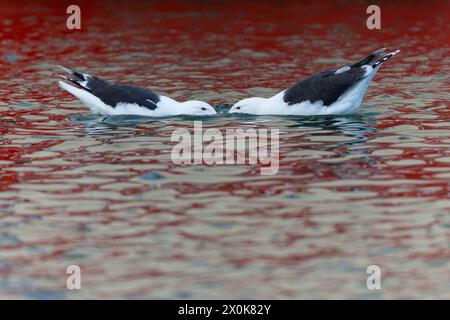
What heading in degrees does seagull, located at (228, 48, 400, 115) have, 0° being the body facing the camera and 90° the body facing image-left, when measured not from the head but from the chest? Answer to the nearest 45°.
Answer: approximately 90°

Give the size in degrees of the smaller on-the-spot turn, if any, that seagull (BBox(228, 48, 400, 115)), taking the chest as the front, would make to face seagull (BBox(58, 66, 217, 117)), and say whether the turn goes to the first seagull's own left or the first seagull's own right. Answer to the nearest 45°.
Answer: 0° — it already faces it

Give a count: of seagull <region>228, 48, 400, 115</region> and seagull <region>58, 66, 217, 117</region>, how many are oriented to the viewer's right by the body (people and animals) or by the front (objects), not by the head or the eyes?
1

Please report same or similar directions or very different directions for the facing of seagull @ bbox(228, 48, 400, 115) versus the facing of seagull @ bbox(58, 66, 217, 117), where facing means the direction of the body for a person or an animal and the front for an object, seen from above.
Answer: very different directions

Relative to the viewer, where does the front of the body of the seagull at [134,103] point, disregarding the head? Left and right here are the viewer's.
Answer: facing to the right of the viewer

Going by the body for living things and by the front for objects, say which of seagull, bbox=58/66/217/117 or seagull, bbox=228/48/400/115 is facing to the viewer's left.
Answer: seagull, bbox=228/48/400/115

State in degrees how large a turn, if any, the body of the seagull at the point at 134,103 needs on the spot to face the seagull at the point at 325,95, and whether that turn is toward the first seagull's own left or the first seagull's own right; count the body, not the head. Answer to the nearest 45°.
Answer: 0° — it already faces it
